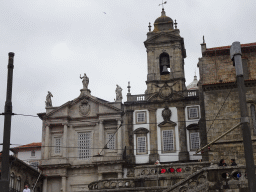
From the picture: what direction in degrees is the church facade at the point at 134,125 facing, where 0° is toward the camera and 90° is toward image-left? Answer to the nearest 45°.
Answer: approximately 0°

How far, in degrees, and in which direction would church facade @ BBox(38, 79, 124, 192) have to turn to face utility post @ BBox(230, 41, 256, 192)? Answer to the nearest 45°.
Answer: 0° — it already faces it

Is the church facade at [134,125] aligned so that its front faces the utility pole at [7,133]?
yes

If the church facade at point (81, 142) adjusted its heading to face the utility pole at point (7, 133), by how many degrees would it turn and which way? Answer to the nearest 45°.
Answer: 0° — it already faces it
